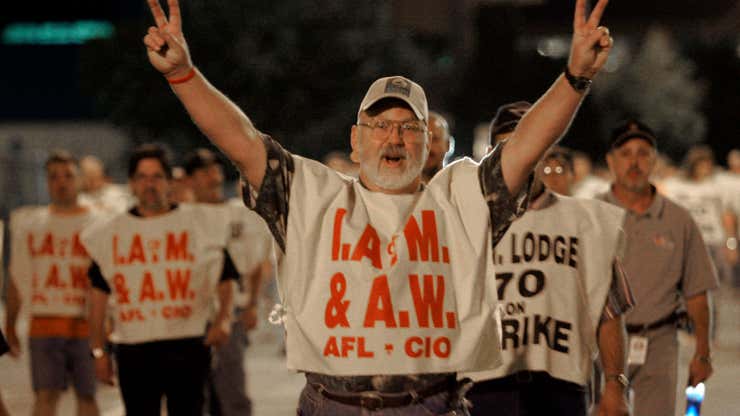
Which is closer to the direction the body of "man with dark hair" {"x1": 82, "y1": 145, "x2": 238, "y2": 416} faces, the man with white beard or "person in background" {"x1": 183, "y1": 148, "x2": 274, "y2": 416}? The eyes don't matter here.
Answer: the man with white beard

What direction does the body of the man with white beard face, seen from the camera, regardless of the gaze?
toward the camera

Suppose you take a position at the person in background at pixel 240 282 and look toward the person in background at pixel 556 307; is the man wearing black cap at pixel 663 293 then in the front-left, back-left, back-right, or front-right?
front-left

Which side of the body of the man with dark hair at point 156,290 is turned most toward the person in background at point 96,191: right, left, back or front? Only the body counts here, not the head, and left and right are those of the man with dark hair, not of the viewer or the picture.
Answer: back

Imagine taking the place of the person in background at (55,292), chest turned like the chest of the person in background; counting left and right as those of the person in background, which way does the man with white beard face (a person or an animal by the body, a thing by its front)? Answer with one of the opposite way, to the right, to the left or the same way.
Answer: the same way

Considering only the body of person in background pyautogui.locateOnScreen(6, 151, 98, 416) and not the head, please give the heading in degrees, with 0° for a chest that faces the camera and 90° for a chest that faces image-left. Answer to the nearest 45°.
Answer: approximately 0°

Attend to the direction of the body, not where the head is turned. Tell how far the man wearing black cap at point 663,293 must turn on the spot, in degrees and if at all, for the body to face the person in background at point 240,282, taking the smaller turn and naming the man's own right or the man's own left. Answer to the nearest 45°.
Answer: approximately 135° to the man's own right

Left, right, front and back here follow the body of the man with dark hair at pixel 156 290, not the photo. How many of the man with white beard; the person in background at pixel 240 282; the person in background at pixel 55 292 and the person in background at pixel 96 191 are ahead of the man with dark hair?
1

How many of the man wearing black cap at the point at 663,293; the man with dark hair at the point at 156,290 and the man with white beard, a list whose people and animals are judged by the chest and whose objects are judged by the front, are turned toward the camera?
3

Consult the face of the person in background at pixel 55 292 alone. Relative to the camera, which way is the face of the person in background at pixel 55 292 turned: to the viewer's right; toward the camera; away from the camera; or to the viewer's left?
toward the camera

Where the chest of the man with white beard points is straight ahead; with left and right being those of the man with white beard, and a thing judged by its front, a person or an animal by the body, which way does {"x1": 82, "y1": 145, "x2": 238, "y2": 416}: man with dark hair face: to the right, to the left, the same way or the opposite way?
the same way

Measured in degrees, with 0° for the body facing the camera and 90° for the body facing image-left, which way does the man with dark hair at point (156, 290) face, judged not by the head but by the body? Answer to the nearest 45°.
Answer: approximately 0°

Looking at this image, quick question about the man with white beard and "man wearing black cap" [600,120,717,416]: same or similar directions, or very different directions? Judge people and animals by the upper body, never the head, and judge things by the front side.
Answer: same or similar directions

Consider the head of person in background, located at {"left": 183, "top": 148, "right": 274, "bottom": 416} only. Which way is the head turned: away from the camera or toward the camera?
toward the camera

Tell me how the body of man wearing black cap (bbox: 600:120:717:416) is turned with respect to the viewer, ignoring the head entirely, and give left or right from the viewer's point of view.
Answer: facing the viewer
